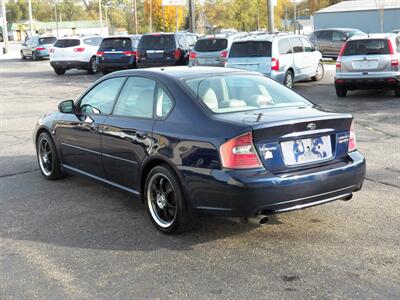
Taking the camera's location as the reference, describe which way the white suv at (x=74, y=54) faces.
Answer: facing away from the viewer and to the right of the viewer

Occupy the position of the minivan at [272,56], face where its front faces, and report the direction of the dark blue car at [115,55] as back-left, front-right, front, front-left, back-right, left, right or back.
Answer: left

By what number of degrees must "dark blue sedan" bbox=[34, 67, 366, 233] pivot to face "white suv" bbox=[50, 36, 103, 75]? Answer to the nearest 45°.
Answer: approximately 45° to its right

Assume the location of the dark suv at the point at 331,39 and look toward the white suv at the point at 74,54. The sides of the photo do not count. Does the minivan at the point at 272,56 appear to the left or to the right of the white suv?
left

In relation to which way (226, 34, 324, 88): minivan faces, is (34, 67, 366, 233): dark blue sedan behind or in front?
behind

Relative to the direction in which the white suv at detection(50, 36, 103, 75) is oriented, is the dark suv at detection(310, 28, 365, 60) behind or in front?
in front

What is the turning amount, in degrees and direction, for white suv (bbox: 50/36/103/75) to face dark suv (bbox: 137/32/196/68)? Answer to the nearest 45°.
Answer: approximately 90° to its right

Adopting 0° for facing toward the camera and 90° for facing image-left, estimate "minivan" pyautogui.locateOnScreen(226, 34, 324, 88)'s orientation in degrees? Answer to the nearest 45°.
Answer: approximately 225°

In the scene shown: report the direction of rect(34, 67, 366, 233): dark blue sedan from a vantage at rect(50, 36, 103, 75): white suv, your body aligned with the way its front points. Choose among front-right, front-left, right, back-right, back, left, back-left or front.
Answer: back-right

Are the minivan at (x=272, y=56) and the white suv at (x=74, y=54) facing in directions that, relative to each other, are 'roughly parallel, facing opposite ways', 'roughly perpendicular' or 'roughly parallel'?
roughly parallel

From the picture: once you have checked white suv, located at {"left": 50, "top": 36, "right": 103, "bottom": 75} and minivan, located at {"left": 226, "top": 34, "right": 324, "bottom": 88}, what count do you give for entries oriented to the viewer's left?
0

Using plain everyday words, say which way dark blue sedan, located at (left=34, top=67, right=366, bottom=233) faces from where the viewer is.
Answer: facing away from the viewer and to the left of the viewer

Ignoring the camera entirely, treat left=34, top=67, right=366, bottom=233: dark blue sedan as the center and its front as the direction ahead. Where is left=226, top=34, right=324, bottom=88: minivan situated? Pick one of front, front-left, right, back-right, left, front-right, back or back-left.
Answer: front-right
